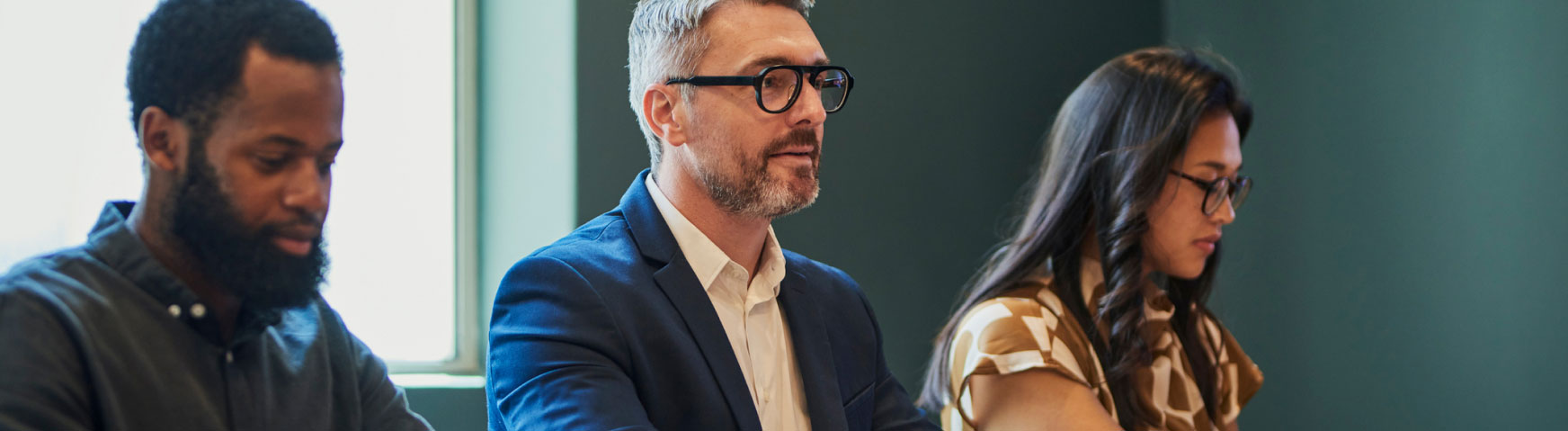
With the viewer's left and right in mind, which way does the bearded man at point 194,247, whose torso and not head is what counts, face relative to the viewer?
facing the viewer and to the right of the viewer

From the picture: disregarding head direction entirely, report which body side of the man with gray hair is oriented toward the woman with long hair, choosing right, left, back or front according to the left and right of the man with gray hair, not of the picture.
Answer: left

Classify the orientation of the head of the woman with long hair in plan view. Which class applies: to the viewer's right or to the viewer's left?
to the viewer's right

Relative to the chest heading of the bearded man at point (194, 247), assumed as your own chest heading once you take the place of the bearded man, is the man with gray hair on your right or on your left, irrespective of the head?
on your left

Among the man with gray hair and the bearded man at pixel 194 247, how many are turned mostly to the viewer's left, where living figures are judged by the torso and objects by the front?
0

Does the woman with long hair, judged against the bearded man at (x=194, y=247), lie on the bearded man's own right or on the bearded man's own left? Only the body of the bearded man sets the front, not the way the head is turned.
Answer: on the bearded man's own left

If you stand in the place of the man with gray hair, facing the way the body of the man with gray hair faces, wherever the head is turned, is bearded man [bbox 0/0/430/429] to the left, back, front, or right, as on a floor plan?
right
